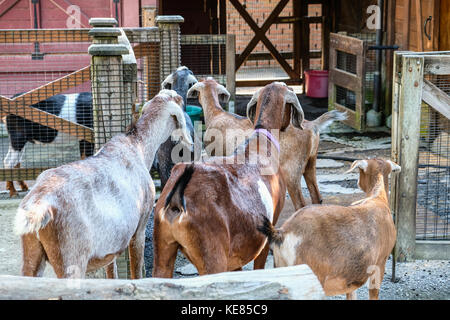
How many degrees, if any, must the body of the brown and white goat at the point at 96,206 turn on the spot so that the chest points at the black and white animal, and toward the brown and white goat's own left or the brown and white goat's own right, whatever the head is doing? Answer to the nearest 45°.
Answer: approximately 45° to the brown and white goat's own left

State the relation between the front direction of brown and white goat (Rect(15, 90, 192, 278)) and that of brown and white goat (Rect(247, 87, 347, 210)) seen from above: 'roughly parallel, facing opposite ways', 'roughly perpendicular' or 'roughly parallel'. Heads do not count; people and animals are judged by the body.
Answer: roughly perpendicular

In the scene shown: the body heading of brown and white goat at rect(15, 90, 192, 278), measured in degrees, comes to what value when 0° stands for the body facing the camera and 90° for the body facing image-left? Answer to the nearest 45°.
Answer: approximately 225°

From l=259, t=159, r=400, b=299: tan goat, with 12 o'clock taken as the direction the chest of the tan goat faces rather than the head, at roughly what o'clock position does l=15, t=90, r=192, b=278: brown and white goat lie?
The brown and white goat is roughly at 7 o'clock from the tan goat.

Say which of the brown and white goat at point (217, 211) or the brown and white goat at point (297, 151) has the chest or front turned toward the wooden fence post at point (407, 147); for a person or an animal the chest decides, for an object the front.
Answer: the brown and white goat at point (217, 211)

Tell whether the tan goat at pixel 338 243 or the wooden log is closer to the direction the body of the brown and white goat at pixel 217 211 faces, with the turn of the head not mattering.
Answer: the tan goat

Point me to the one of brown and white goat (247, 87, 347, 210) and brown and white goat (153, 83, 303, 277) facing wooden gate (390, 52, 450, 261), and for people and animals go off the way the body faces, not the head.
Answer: brown and white goat (153, 83, 303, 277)

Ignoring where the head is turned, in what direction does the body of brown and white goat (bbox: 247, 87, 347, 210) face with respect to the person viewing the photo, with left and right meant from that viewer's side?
facing away from the viewer and to the left of the viewer

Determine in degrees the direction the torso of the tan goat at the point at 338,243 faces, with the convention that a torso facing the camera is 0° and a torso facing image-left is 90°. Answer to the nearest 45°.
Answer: approximately 225°

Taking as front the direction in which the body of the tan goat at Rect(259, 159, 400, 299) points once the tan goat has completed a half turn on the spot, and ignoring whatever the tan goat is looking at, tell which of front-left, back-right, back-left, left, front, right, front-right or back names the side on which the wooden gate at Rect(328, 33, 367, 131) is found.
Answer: back-right

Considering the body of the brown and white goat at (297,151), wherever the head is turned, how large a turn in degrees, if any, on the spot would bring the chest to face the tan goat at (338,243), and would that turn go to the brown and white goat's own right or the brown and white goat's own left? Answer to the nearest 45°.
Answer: approximately 135° to the brown and white goat's own left

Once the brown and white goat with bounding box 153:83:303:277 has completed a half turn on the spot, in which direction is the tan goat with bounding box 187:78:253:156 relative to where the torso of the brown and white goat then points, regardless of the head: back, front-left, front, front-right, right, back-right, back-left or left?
back-right

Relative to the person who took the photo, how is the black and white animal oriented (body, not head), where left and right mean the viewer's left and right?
facing to the right of the viewer
